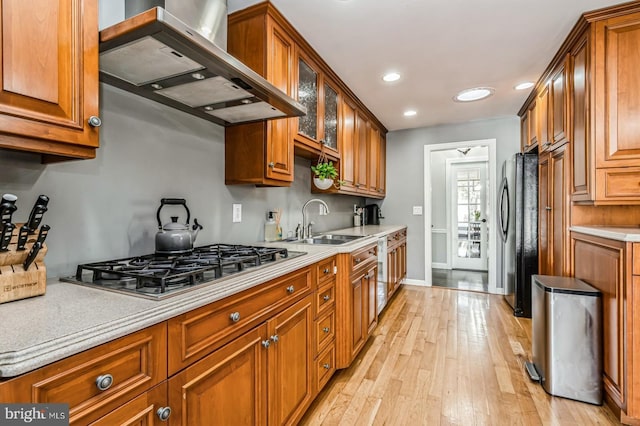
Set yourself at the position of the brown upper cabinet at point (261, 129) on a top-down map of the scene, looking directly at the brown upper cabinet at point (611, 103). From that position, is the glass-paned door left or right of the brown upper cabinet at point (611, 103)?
left

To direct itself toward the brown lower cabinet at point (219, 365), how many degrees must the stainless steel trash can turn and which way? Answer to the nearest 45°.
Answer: approximately 45° to its left

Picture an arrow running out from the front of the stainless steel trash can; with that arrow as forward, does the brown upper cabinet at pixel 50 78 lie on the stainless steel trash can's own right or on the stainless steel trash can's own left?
on the stainless steel trash can's own left

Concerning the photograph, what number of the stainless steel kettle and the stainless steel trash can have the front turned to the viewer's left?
1

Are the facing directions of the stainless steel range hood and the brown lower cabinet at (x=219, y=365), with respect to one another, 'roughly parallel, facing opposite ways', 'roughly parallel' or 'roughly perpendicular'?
roughly parallel

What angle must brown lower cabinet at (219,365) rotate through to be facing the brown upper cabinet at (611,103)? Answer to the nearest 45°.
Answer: approximately 45° to its left

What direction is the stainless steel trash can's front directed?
to the viewer's left

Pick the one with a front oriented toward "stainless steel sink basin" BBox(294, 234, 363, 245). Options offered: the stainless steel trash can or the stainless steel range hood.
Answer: the stainless steel trash can

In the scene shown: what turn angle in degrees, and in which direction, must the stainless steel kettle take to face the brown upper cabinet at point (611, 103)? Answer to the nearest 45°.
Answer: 0° — it already faces it

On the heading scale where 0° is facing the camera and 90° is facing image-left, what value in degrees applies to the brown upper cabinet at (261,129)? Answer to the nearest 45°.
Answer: approximately 315°

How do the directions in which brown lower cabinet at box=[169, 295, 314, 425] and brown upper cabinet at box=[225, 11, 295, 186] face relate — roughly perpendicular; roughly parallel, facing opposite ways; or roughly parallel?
roughly parallel
